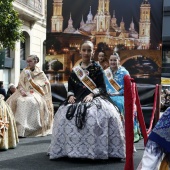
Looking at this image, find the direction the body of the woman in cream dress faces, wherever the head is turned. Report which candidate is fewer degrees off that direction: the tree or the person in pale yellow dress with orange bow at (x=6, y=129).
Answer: the person in pale yellow dress with orange bow

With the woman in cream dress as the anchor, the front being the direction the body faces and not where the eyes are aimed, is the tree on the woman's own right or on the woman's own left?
on the woman's own right

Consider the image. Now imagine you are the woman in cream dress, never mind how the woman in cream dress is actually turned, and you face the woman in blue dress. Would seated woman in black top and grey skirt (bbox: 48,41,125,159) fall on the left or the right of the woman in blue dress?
right

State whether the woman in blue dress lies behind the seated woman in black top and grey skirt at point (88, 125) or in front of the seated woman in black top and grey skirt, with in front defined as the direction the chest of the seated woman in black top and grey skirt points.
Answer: behind

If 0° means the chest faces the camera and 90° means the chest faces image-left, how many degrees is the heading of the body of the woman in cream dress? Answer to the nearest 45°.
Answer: approximately 45°

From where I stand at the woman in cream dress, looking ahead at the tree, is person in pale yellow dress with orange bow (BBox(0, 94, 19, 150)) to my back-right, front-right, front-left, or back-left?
back-left

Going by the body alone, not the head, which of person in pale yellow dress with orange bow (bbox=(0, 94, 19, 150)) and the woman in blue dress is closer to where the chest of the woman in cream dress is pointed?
the person in pale yellow dress with orange bow

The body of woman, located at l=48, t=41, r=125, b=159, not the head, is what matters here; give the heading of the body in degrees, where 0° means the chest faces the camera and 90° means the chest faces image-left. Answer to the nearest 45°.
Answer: approximately 0°

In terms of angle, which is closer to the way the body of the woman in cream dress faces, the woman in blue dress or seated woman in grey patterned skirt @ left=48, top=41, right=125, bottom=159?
the seated woman in grey patterned skirt

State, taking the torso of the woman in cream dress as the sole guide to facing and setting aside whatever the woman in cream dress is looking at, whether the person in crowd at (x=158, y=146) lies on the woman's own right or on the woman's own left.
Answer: on the woman's own left
